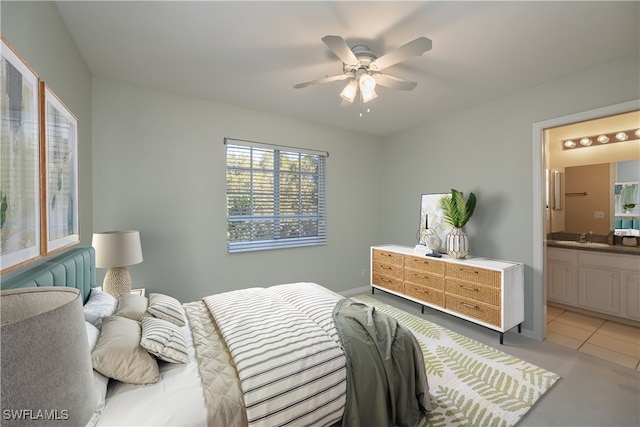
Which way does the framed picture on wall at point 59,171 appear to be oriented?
to the viewer's right

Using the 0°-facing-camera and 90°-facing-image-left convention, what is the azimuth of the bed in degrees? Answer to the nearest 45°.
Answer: approximately 270°

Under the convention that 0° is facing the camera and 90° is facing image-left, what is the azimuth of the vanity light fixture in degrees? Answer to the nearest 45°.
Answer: approximately 45°

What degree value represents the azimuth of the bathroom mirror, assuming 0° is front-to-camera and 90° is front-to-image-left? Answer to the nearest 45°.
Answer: approximately 45°

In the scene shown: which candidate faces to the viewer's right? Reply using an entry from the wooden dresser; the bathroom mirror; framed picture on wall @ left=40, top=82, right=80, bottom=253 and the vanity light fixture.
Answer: the framed picture on wall

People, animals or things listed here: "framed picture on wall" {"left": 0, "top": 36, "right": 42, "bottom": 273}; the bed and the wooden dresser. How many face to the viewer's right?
2
